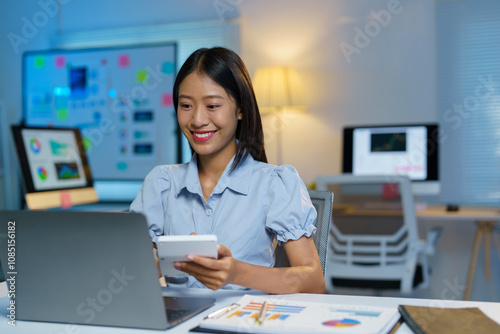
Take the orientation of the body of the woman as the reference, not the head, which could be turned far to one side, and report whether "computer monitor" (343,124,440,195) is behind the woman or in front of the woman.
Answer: behind

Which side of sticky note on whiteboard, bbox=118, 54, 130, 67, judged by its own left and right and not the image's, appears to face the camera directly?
front

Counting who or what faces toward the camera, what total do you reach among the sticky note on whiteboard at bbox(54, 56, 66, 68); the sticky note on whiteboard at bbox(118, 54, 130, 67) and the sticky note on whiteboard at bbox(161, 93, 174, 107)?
3

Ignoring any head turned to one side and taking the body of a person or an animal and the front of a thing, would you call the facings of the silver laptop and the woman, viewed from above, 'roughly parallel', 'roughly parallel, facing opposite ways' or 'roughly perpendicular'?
roughly parallel, facing opposite ways

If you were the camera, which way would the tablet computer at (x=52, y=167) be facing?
facing the viewer and to the right of the viewer

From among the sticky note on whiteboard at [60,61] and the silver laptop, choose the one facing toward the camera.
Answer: the sticky note on whiteboard

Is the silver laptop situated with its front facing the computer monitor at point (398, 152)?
yes

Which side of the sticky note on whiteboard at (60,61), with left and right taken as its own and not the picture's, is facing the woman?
front

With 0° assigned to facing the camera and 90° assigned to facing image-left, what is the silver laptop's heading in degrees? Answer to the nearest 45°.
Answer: approximately 225°

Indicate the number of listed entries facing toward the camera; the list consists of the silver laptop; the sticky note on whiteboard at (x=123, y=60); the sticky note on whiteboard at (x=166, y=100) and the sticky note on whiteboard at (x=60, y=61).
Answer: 3

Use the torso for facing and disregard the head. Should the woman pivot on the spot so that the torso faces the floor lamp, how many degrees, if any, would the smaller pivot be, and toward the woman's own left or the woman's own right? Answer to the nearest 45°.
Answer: approximately 135° to the woman's own right

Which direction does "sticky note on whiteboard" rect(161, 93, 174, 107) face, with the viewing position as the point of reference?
facing the viewer

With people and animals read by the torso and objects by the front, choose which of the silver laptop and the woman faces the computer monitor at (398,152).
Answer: the silver laptop

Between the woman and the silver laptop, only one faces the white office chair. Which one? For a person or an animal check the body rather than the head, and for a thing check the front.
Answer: the silver laptop

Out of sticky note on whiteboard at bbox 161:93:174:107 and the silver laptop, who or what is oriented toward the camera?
the sticky note on whiteboard

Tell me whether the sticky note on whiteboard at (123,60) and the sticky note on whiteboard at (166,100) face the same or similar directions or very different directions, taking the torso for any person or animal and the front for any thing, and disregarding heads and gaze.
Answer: same or similar directions

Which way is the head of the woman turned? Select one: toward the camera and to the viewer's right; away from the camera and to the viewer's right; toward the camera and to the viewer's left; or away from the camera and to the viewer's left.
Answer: toward the camera and to the viewer's left
